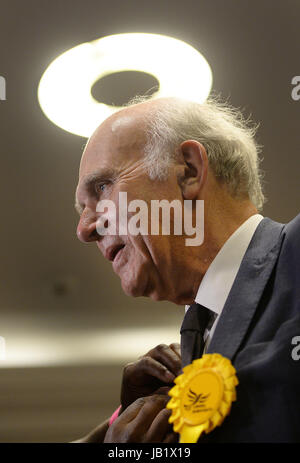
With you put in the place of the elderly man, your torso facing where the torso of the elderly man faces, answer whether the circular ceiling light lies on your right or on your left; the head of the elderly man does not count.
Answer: on your right

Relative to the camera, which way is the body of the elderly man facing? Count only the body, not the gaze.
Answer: to the viewer's left

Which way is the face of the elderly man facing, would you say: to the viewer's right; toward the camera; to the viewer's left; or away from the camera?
to the viewer's left
